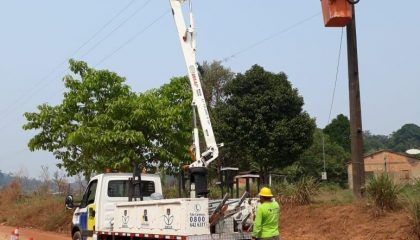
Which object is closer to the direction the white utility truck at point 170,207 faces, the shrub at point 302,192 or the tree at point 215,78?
the tree

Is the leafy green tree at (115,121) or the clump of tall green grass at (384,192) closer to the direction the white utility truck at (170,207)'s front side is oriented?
the leafy green tree

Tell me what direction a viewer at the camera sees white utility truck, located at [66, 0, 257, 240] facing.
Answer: facing away from the viewer and to the left of the viewer

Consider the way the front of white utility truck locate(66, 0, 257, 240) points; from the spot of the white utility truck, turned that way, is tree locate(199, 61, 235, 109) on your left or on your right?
on your right

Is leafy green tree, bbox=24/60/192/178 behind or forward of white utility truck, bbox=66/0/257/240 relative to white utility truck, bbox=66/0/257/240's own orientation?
forward

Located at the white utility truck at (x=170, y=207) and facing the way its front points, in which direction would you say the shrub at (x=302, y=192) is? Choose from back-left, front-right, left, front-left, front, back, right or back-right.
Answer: right

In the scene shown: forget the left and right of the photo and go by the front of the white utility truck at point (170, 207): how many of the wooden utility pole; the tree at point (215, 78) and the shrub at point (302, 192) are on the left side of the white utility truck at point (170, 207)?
0

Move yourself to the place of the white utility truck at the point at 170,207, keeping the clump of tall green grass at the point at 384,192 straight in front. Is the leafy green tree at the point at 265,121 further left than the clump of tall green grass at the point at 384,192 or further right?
left

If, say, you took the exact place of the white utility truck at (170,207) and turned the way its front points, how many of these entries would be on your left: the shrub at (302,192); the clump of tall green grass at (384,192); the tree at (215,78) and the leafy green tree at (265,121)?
0

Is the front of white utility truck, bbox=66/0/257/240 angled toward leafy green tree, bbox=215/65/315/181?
no

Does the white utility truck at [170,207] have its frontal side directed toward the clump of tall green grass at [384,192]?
no

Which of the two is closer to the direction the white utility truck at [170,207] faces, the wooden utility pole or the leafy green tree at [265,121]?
the leafy green tree
